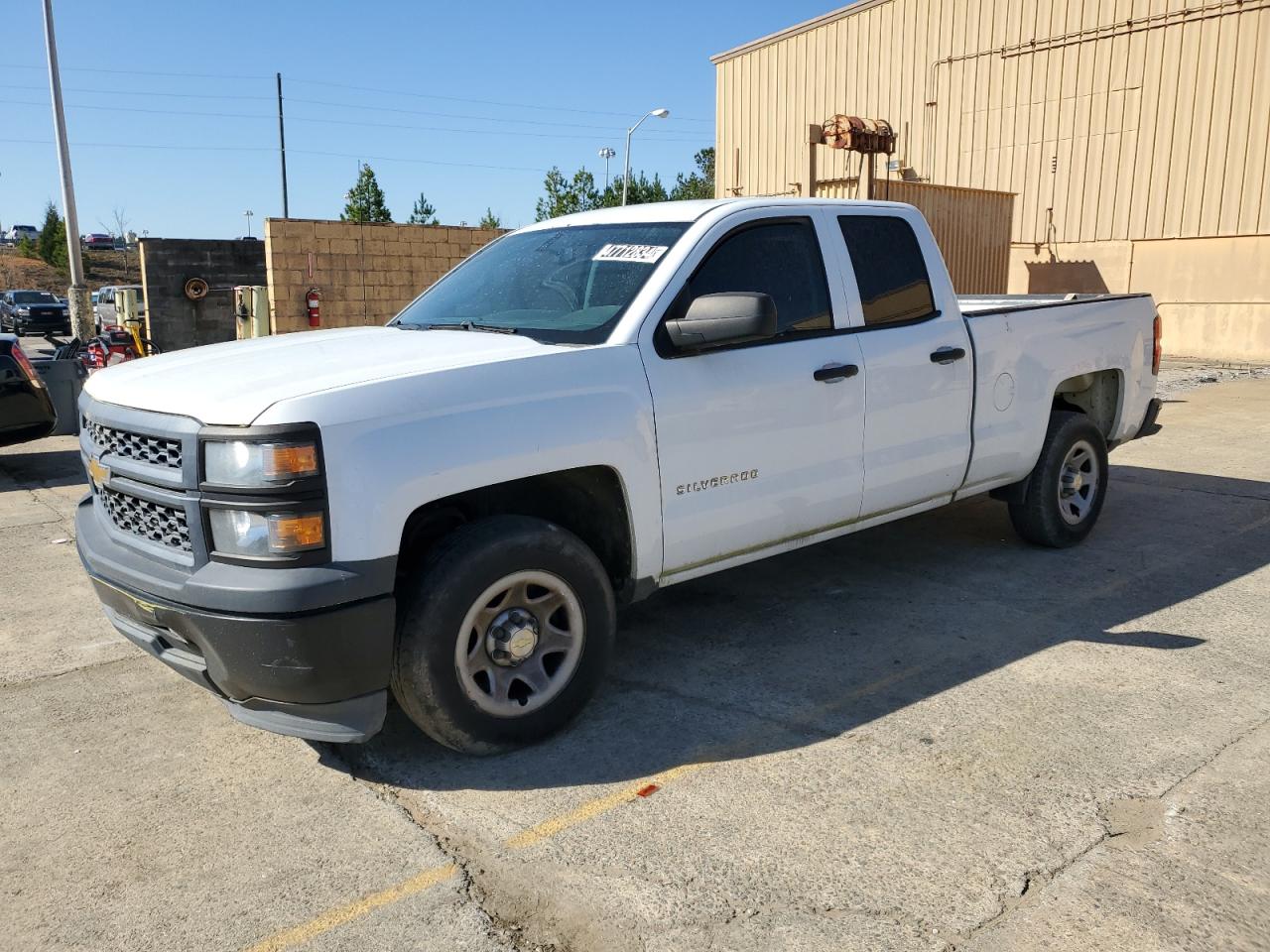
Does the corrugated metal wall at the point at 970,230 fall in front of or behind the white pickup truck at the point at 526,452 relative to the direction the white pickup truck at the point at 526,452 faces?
behind

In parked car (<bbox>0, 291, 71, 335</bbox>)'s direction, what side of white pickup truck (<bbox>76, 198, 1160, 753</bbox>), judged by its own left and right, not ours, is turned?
right

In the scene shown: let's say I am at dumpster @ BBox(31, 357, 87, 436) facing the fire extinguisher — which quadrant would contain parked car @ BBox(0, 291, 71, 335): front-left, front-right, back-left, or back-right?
front-left

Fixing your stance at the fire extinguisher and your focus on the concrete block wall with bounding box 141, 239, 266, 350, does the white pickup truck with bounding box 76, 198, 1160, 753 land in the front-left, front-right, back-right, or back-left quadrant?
back-left

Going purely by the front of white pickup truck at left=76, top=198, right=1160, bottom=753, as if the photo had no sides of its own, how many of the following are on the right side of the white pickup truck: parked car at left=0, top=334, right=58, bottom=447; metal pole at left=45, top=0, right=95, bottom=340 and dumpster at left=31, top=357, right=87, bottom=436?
3

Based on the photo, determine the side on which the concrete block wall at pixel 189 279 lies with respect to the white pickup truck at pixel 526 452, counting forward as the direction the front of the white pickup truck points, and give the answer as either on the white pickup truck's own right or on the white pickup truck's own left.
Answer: on the white pickup truck's own right

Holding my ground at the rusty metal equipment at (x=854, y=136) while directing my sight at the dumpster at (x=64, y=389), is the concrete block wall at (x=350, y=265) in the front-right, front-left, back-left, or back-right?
front-right

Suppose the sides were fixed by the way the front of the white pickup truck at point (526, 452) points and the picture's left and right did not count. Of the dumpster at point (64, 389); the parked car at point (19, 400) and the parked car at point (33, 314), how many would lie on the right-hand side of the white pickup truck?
3

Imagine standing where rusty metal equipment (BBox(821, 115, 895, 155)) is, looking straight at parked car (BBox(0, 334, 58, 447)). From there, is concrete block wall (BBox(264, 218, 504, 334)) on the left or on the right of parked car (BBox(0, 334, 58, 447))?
right

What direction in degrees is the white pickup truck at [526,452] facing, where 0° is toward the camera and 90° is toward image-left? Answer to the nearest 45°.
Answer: approximately 45°

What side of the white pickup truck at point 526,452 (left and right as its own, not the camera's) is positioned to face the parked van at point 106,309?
right

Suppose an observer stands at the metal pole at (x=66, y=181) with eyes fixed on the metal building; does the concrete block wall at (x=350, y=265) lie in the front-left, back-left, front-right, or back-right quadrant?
front-right

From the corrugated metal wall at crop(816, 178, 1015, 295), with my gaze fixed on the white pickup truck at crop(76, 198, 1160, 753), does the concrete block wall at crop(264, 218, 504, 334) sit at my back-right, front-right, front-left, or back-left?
front-right

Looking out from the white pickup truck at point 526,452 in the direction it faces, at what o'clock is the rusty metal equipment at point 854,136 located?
The rusty metal equipment is roughly at 5 o'clock from the white pickup truck.

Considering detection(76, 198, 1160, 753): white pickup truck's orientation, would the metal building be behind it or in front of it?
behind

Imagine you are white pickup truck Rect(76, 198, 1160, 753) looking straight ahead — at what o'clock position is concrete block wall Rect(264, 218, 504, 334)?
The concrete block wall is roughly at 4 o'clock from the white pickup truck.
